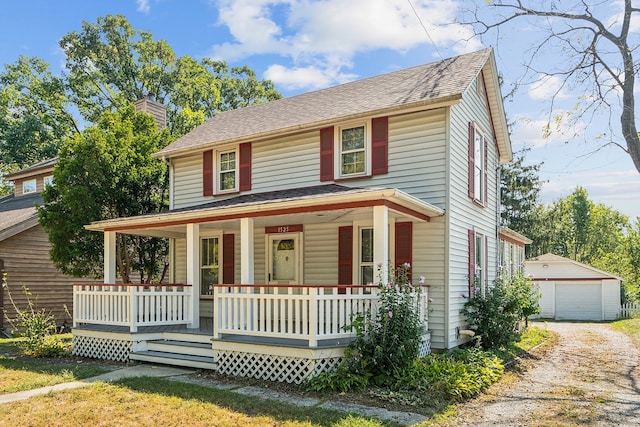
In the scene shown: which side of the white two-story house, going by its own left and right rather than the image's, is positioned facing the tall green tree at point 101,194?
right

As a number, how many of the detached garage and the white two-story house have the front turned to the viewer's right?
0

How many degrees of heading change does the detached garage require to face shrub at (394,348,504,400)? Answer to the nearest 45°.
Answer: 0° — it already faces it

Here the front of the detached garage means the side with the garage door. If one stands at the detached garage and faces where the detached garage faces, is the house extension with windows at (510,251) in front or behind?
in front

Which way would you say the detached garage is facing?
toward the camera

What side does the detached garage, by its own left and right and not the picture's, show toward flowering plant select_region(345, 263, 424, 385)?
front

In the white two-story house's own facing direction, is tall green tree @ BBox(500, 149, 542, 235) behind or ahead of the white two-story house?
behind
